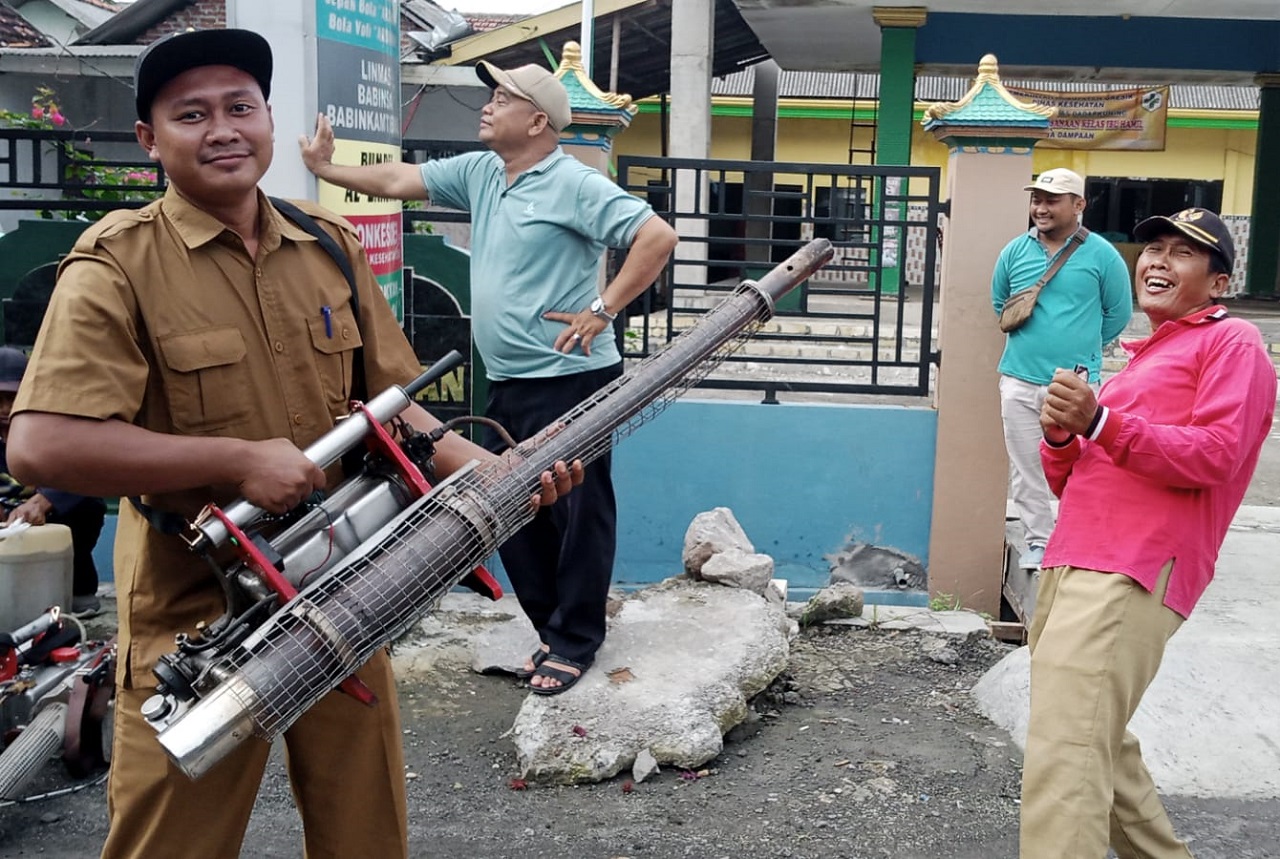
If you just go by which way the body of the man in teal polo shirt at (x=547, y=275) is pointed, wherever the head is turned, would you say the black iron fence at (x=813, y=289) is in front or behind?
behind

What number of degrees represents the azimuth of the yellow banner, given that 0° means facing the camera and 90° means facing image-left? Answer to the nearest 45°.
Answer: approximately 0°

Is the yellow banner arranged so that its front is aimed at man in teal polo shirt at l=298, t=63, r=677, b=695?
yes

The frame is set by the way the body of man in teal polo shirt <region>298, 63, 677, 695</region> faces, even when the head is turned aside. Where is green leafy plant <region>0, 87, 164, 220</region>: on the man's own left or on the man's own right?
on the man's own right

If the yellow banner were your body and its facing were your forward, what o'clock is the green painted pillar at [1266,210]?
The green painted pillar is roughly at 8 o'clock from the yellow banner.

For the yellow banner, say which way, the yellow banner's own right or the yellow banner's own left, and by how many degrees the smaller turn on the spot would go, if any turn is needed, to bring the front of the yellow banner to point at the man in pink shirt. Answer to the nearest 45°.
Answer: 0° — it already faces them

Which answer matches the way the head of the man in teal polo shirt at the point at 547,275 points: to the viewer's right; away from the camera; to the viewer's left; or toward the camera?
to the viewer's left

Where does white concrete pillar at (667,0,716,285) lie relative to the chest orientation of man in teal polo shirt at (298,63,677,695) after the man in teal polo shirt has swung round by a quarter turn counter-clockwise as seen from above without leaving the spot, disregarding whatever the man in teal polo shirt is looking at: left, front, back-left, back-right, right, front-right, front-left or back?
back-left

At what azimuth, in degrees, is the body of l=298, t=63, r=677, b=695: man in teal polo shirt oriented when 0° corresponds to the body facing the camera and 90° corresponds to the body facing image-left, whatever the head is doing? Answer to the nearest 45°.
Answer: approximately 45°

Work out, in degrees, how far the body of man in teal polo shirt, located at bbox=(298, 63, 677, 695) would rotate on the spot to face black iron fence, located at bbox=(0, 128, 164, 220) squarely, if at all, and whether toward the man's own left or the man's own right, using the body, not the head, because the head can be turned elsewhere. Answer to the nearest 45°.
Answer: approximately 90° to the man's own right
